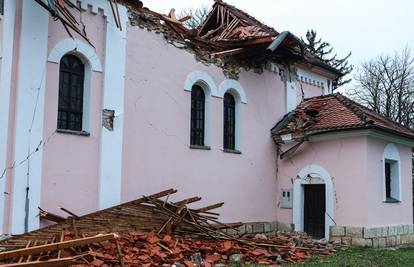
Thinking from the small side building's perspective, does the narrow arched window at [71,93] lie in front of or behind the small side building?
in front

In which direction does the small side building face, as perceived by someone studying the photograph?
facing the viewer and to the left of the viewer

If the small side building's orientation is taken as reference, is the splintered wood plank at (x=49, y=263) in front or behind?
in front
